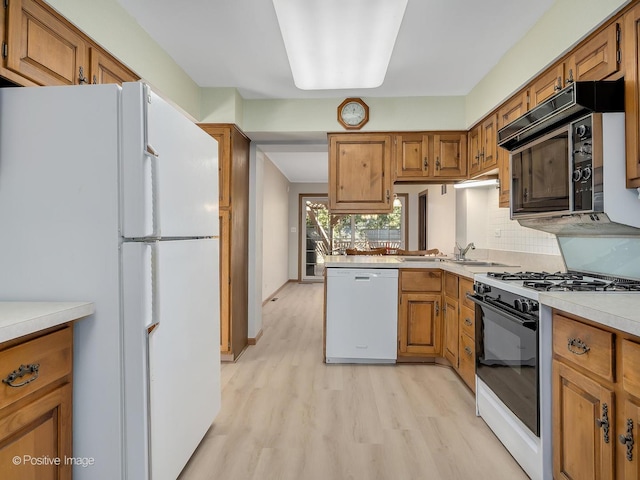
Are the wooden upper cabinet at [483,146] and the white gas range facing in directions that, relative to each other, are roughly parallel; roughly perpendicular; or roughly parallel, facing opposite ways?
roughly parallel

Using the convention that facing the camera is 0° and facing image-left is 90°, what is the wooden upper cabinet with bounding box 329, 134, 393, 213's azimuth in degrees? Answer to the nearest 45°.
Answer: approximately 0°

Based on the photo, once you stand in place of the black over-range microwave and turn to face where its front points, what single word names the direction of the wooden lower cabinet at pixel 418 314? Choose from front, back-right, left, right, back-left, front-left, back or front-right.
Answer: right

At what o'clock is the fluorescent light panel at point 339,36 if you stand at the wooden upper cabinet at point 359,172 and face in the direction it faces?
The fluorescent light panel is roughly at 12 o'clock from the wooden upper cabinet.

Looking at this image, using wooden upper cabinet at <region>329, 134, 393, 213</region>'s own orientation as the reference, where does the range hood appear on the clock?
The range hood is roughly at 11 o'clock from the wooden upper cabinet.

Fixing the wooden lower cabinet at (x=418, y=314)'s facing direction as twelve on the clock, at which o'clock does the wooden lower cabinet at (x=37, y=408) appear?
the wooden lower cabinet at (x=37, y=408) is roughly at 1 o'clock from the wooden lower cabinet at (x=418, y=314).

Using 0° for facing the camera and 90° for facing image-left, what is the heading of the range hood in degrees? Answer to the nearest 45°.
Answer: approximately 45°

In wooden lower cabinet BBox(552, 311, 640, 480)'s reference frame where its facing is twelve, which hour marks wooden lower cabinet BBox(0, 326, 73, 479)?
wooden lower cabinet BBox(0, 326, 73, 479) is roughly at 12 o'clock from wooden lower cabinet BBox(552, 311, 640, 480).

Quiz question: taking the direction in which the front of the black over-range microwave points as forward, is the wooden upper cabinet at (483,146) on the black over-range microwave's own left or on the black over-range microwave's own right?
on the black over-range microwave's own right

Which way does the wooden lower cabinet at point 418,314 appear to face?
toward the camera

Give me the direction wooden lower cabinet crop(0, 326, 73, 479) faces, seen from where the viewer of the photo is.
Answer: facing the viewer and to the right of the viewer

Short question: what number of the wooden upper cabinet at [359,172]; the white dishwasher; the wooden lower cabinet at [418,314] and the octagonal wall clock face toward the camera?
4

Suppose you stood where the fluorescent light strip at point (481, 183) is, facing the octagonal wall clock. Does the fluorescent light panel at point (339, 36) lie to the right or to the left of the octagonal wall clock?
left

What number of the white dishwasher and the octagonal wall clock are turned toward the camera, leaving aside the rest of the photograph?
2

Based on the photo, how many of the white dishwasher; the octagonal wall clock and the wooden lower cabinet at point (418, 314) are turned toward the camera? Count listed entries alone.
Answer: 3

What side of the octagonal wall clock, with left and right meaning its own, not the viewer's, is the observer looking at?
front

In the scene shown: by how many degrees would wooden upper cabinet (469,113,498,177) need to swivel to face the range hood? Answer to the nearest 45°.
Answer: approximately 45° to its left
